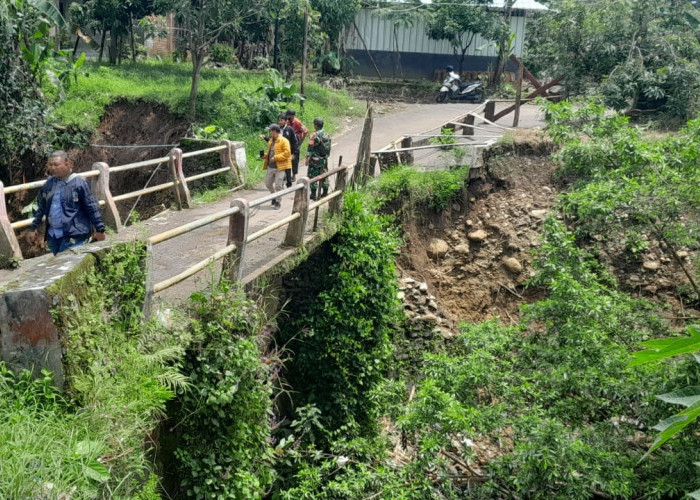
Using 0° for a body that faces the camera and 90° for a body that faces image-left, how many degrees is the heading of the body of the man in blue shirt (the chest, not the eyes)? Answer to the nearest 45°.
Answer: approximately 45°

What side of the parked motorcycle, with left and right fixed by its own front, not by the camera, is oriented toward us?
left

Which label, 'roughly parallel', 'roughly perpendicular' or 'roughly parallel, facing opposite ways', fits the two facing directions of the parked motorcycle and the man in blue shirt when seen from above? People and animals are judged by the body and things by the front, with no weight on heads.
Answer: roughly perpendicular

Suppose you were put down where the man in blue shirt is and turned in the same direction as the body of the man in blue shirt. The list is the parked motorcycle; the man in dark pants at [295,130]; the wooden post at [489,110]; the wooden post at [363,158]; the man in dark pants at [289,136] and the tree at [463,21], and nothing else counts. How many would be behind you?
6

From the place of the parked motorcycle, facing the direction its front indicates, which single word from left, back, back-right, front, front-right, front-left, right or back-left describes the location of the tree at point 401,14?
front-right

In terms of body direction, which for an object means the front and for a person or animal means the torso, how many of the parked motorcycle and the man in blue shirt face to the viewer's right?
0

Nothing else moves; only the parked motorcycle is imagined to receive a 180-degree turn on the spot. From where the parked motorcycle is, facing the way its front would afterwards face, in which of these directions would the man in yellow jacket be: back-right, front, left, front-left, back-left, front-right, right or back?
right

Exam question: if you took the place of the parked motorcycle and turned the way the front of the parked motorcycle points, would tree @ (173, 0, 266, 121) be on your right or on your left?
on your left
